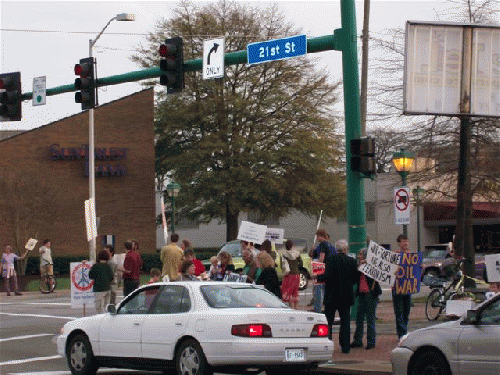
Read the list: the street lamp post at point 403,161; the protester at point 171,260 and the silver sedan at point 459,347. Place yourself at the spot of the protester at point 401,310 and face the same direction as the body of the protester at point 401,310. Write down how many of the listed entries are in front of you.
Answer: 1

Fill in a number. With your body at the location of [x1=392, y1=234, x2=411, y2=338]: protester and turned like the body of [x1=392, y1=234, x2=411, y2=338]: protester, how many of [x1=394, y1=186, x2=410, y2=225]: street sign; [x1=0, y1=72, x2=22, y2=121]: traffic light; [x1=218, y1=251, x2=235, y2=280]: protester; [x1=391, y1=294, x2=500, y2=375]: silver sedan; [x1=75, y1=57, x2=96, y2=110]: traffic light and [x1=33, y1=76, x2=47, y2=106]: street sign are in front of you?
1

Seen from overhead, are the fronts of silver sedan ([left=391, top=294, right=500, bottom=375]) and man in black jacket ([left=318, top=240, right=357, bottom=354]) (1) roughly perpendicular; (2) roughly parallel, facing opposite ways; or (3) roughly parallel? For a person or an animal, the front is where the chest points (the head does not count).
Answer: roughly perpendicular

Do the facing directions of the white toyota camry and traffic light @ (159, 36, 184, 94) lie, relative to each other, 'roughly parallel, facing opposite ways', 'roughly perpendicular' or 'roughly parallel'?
roughly perpendicular

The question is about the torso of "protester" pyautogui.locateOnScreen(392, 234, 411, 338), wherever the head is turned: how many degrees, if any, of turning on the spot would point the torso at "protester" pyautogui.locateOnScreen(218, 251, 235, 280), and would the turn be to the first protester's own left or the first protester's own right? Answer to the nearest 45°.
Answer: approximately 135° to the first protester's own right

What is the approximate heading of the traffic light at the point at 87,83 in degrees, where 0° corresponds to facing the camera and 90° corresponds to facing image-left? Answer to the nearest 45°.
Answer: approximately 45°

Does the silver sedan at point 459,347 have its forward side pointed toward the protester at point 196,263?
no

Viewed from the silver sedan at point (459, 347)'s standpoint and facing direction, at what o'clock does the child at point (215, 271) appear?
The child is roughly at 2 o'clock from the silver sedan.
